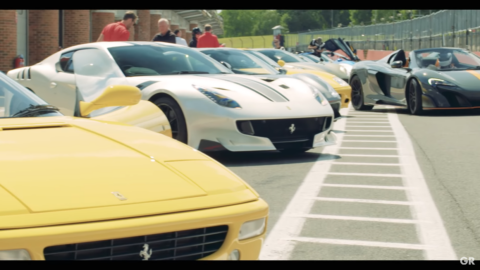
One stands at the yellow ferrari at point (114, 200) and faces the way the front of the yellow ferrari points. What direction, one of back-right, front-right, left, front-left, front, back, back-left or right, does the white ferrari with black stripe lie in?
back-left

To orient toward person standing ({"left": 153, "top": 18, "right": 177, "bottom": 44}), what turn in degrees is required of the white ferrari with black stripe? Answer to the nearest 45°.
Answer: approximately 135° to its left

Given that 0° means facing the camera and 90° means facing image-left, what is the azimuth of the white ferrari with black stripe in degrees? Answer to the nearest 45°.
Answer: approximately 315°

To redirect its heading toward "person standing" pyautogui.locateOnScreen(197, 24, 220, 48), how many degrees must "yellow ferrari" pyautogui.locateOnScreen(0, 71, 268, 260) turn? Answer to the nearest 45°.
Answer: approximately 135° to its left

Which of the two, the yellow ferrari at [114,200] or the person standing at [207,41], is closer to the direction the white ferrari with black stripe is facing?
the yellow ferrari

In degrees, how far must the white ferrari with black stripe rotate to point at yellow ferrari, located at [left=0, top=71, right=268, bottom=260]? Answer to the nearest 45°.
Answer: approximately 45° to its right

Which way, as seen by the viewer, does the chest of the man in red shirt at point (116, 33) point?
to the viewer's right

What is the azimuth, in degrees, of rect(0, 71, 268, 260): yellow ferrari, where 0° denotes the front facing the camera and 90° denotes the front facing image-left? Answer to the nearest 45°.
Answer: approximately 315°
